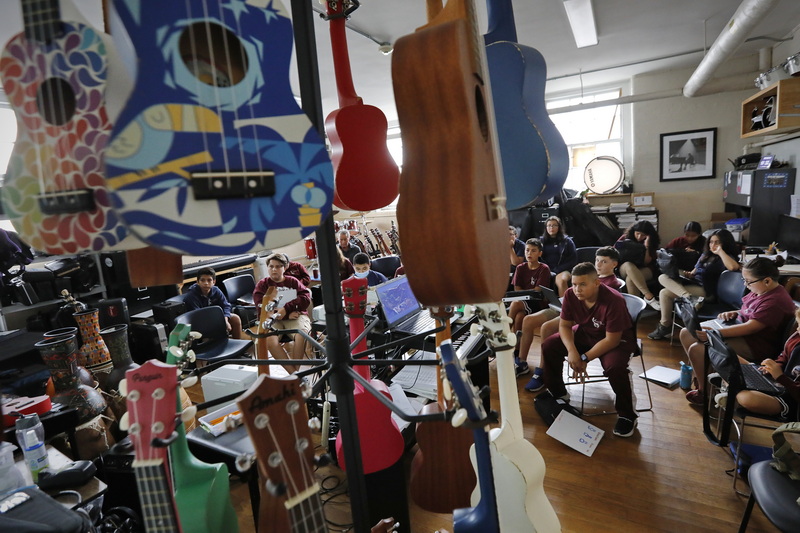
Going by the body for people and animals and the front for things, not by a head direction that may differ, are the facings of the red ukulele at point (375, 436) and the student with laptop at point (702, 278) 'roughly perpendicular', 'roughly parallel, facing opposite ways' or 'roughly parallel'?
roughly perpendicular

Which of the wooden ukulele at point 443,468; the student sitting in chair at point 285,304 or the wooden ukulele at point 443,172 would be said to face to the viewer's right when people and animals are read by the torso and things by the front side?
the wooden ukulele at point 443,172

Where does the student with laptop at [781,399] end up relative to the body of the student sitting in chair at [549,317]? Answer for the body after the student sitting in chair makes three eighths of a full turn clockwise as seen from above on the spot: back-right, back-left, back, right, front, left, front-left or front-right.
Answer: back-right

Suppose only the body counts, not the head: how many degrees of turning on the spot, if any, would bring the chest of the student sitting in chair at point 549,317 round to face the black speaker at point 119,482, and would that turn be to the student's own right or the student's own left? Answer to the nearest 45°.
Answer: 0° — they already face it

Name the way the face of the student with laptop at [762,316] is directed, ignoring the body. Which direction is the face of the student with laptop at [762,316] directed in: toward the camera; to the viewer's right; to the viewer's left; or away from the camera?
to the viewer's left

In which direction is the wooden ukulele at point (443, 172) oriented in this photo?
to the viewer's right

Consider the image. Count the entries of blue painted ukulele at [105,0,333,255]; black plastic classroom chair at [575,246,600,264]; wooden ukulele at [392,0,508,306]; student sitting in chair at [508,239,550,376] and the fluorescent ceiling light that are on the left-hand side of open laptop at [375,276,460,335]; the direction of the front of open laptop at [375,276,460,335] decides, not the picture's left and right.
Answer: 3

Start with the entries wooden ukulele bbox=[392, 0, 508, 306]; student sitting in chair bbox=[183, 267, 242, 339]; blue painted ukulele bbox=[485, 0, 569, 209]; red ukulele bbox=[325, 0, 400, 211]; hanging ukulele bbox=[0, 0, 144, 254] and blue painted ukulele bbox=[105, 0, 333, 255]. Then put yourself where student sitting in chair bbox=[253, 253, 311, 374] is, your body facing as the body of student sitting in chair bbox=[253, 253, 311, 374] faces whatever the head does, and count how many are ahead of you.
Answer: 5
